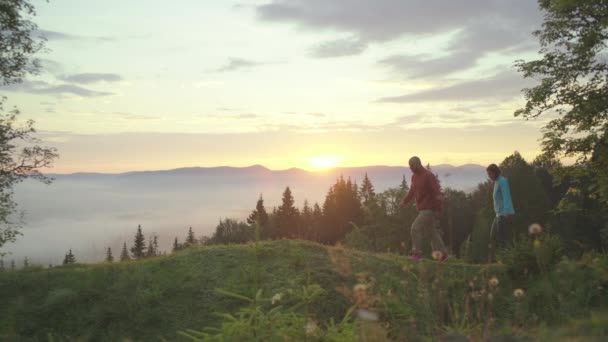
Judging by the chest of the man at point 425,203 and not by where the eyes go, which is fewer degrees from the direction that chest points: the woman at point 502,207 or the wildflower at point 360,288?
the wildflower

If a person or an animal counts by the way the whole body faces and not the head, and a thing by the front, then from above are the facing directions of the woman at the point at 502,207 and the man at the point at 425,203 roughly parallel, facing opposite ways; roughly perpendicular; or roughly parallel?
roughly parallel

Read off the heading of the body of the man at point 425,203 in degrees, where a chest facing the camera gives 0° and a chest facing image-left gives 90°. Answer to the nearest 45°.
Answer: approximately 90°

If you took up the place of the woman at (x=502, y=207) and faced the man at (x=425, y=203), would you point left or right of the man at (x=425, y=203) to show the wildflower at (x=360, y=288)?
left

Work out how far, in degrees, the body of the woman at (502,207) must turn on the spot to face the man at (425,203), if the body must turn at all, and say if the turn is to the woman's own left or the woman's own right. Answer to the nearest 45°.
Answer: approximately 45° to the woman's own left

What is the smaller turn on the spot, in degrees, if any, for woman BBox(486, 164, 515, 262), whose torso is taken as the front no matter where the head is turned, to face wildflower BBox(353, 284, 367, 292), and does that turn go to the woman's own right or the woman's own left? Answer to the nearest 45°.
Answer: approximately 90° to the woman's own left

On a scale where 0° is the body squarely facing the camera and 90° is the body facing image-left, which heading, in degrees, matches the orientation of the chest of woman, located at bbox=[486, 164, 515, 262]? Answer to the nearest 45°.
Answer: approximately 90°

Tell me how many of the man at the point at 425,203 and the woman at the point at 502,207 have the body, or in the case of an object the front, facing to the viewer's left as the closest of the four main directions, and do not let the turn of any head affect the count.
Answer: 2

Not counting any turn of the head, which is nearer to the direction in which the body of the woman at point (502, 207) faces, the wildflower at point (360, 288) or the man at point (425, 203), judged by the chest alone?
the man

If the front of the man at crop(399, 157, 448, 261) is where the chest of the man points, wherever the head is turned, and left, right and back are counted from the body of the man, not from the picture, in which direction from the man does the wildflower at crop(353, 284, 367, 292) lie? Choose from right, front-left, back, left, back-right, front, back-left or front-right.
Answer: left
